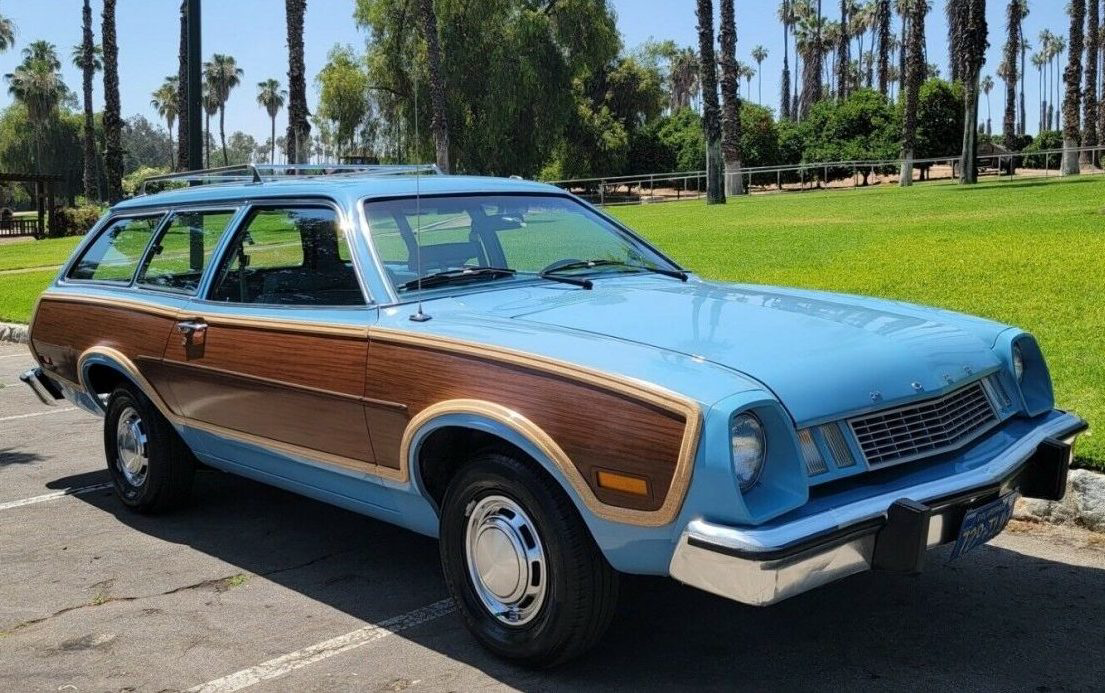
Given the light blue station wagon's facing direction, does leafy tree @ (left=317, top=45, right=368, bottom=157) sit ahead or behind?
behind

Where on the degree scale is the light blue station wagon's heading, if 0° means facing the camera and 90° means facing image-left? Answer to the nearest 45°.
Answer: approximately 315°

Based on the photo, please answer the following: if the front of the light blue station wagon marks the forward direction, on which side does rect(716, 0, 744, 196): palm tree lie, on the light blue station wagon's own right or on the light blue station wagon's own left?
on the light blue station wagon's own left

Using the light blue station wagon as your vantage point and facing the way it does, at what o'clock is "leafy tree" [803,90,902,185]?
The leafy tree is roughly at 8 o'clock from the light blue station wagon.
